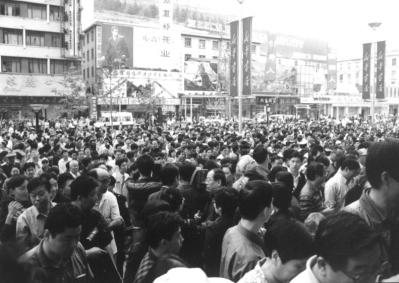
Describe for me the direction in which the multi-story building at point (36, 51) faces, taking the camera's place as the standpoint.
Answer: facing the viewer
